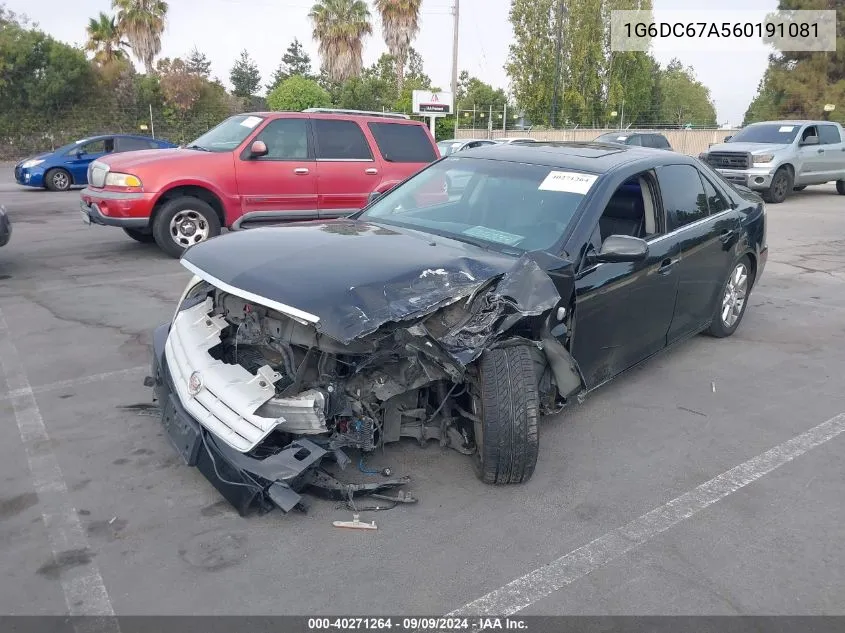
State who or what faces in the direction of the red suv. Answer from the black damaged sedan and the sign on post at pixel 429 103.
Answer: the sign on post

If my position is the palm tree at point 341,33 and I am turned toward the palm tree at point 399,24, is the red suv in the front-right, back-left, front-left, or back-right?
back-right

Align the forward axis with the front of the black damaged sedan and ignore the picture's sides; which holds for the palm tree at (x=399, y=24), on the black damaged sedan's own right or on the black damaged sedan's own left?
on the black damaged sedan's own right

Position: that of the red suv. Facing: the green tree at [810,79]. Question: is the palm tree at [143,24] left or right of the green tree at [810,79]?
left

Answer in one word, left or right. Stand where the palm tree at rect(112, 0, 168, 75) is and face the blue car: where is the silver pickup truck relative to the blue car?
left
